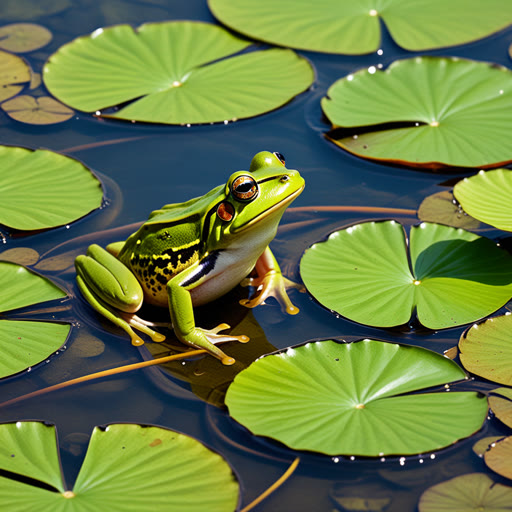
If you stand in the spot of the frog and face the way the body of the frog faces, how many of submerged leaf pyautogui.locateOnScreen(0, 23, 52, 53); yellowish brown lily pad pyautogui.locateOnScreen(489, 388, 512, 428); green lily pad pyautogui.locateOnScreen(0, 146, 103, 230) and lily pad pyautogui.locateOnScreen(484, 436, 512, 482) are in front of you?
2

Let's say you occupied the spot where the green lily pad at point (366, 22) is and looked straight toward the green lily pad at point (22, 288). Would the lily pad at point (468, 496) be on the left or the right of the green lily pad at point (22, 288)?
left

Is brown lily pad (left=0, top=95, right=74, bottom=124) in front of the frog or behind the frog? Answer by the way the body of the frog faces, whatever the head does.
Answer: behind

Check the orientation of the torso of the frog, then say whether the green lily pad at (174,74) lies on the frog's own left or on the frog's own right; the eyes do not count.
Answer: on the frog's own left

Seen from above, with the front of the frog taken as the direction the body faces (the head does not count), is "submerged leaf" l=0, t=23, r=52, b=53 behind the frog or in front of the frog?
behind
